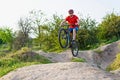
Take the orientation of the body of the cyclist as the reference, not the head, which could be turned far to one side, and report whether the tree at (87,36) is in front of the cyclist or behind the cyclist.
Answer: behind

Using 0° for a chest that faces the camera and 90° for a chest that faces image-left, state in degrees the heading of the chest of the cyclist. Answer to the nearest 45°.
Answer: approximately 45°
